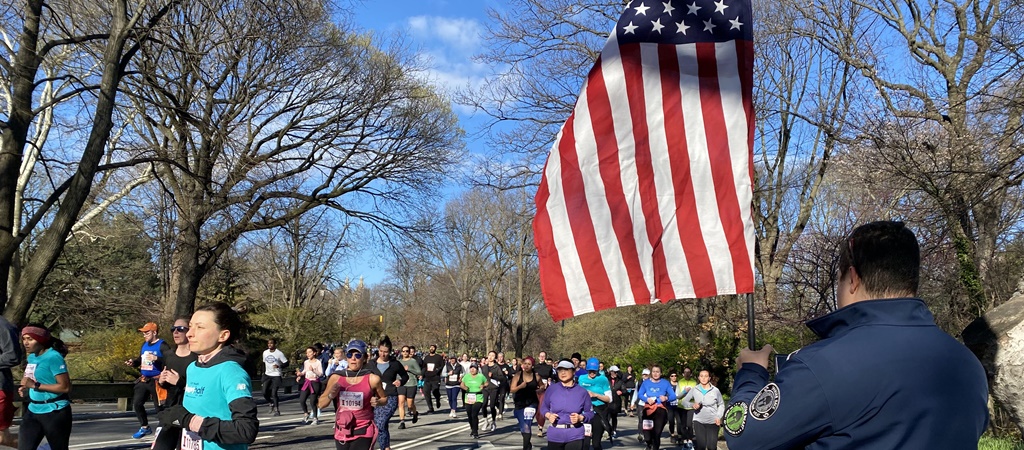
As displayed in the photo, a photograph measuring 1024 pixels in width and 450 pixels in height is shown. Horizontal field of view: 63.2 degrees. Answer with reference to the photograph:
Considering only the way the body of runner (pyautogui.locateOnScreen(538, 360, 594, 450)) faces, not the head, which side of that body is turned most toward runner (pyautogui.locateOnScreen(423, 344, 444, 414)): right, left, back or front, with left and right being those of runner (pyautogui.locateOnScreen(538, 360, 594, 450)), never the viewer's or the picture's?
back

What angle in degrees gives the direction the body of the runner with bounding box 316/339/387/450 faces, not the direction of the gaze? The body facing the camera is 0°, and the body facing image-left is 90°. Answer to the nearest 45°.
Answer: approximately 0°

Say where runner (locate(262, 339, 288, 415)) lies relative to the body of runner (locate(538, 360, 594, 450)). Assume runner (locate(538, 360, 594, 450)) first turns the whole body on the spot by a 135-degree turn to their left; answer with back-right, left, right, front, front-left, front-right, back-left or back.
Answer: left

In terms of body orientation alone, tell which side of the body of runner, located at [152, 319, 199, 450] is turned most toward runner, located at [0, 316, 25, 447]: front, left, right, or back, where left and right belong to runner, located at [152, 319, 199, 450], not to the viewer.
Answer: right

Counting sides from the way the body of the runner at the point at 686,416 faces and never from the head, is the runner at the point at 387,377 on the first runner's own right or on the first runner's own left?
on the first runner's own right

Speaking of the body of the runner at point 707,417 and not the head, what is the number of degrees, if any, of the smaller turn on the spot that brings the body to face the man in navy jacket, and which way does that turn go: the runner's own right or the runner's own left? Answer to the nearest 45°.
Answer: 0° — they already face them

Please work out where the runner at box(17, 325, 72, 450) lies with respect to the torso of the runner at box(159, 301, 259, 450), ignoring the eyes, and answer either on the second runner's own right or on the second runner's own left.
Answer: on the second runner's own right

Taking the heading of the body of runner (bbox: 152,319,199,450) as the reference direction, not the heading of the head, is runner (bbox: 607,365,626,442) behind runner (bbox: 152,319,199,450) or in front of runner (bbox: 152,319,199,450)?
behind

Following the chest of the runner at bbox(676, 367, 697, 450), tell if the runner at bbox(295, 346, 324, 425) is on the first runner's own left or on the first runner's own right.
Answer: on the first runner's own right

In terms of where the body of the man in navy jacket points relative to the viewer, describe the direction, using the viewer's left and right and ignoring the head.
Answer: facing away from the viewer and to the left of the viewer

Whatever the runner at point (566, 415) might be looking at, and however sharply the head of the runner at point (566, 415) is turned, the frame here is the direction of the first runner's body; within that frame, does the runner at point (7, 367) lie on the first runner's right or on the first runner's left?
on the first runner's right
